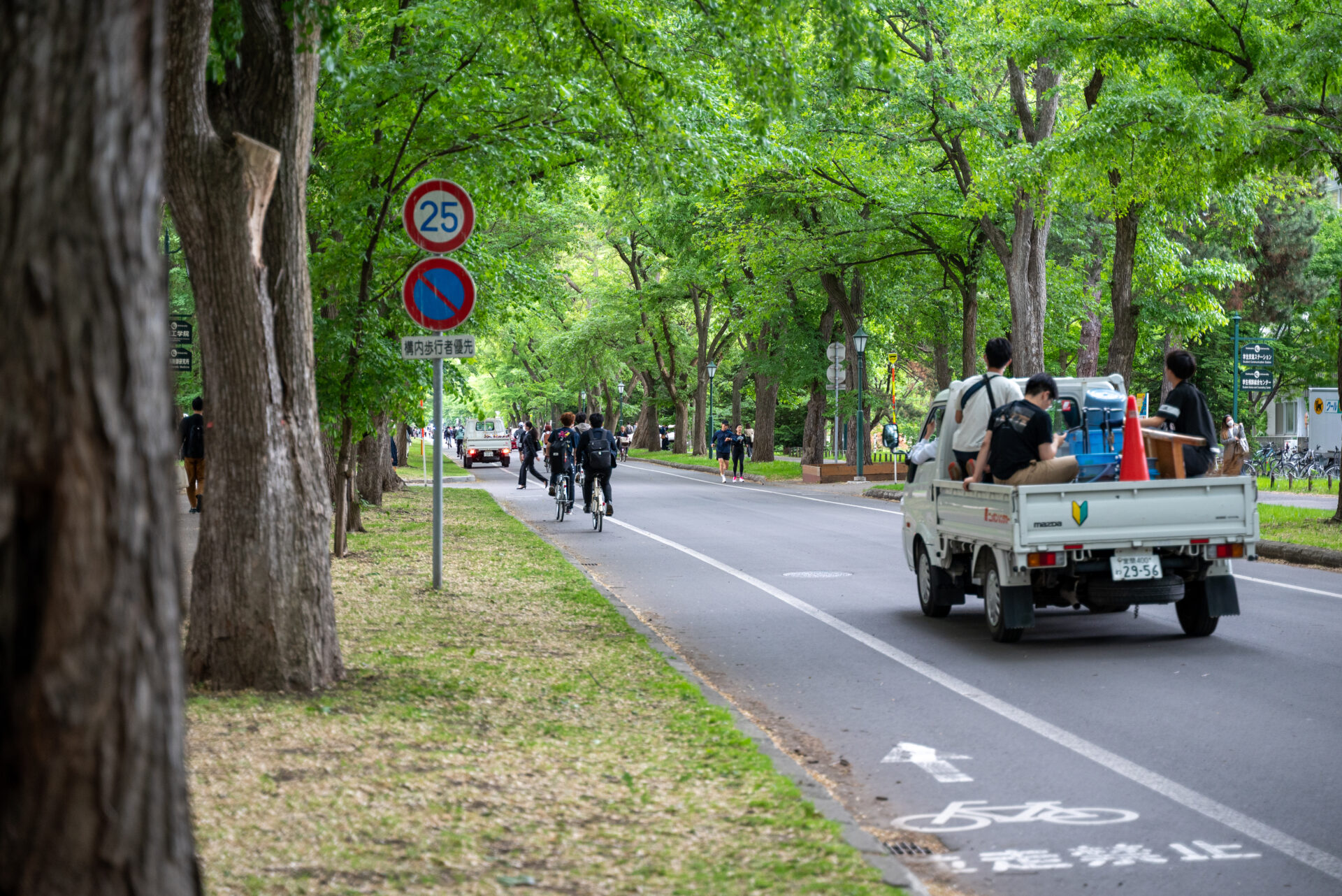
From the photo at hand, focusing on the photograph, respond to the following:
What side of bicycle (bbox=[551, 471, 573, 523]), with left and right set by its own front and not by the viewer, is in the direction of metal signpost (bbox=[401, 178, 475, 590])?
back

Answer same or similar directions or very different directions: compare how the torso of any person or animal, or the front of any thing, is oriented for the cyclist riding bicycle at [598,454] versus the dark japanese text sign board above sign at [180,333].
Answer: very different directions

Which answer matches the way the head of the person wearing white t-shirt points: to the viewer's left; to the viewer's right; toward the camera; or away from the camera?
away from the camera

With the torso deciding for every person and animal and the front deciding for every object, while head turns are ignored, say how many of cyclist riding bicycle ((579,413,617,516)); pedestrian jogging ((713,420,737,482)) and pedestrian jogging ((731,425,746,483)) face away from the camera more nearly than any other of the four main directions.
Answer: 1

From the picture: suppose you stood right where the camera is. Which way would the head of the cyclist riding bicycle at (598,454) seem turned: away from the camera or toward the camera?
away from the camera

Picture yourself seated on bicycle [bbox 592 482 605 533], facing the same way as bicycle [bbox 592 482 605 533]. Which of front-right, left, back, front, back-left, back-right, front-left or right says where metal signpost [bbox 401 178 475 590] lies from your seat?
back

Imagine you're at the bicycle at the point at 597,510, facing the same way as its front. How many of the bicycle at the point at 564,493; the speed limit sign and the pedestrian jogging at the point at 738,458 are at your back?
1

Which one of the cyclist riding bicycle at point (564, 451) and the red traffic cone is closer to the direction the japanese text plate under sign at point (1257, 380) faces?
the red traffic cone

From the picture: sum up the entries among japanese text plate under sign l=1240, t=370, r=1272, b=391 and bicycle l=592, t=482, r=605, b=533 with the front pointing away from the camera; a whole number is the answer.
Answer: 1

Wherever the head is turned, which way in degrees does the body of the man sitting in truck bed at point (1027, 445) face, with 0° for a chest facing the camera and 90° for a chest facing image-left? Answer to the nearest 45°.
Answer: approximately 225°

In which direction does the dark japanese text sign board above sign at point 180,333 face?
toward the camera

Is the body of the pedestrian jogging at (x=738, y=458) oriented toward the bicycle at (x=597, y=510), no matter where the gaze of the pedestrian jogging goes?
yes

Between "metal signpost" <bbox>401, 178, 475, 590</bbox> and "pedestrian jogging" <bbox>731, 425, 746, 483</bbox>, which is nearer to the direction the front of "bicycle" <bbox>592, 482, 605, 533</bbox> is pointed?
the pedestrian jogging

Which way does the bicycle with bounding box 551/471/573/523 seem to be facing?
away from the camera

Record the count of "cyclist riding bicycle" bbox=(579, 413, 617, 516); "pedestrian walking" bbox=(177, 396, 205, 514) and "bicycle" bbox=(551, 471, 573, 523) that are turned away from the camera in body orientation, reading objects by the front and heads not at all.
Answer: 3

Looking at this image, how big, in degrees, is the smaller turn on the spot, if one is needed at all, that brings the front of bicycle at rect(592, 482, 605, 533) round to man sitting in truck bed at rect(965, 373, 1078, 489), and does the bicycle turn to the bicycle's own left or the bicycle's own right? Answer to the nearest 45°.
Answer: approximately 180°

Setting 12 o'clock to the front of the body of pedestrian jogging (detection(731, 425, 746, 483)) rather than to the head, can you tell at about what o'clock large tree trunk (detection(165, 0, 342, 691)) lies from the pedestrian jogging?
The large tree trunk is roughly at 12 o'clock from the pedestrian jogging.

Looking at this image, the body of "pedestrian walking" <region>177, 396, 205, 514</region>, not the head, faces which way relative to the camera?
away from the camera

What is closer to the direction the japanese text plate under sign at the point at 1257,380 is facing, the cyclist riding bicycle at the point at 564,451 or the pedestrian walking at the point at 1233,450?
the pedestrian walking

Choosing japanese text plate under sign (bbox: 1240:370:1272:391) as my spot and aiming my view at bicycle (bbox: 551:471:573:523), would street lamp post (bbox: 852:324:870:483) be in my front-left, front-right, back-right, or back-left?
front-right

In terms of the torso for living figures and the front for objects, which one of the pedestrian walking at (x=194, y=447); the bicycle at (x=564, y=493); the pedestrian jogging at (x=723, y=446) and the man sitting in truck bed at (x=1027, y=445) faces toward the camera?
the pedestrian jogging at (x=723, y=446)

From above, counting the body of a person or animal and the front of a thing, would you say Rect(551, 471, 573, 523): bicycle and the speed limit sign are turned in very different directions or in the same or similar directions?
very different directions

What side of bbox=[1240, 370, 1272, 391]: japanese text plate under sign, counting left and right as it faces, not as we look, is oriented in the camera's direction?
front
